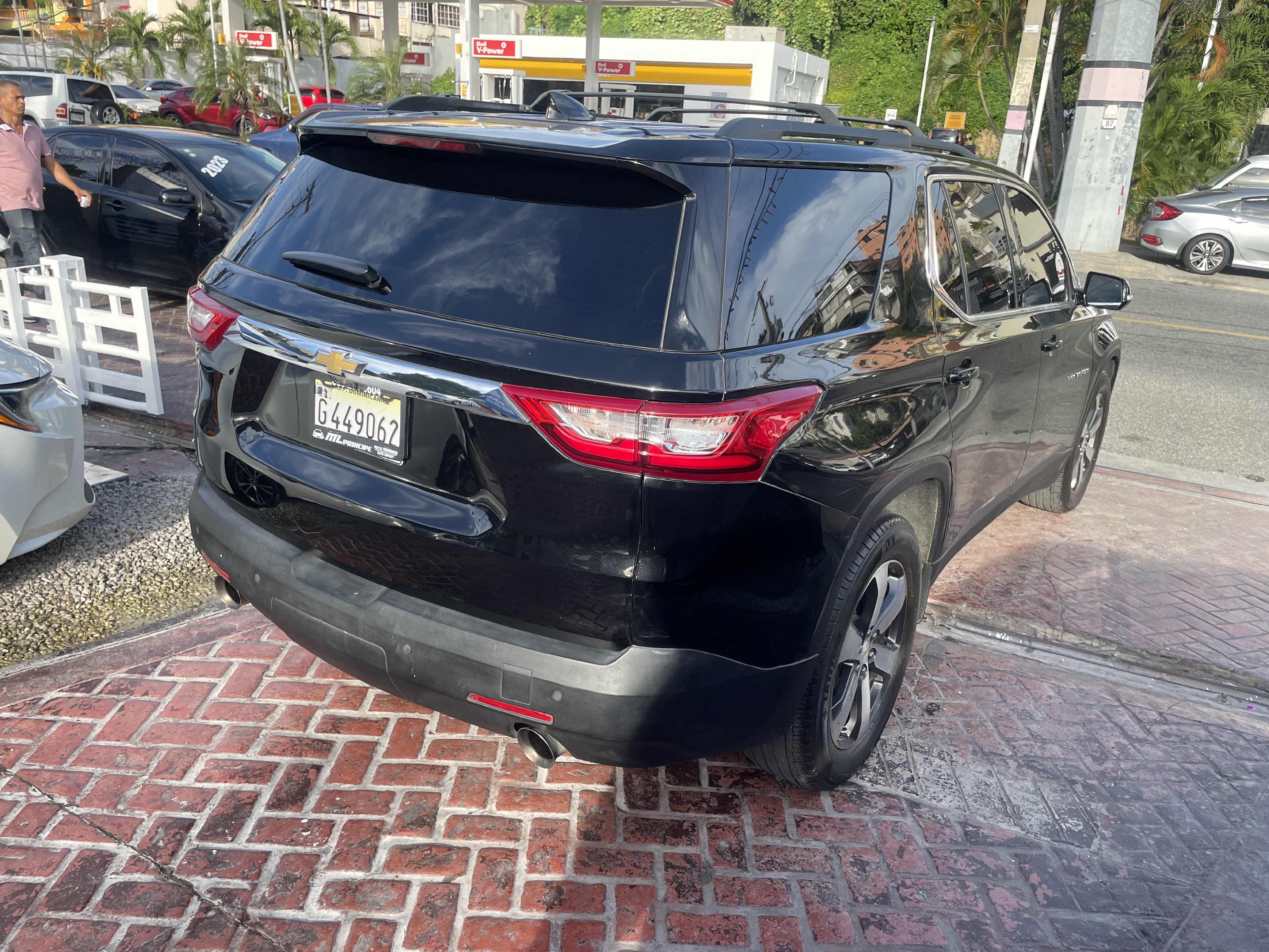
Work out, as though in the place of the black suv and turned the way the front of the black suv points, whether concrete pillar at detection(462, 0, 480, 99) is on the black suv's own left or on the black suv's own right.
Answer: on the black suv's own left

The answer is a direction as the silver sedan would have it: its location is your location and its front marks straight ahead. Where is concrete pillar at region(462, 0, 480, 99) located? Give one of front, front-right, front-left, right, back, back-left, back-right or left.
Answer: back

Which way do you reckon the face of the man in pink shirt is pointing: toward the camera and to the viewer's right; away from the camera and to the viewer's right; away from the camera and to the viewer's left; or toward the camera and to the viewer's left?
toward the camera and to the viewer's right

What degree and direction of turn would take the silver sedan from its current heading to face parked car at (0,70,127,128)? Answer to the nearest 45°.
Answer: approximately 180°

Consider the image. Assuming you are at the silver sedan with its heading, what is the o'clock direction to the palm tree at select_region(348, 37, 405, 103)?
The palm tree is roughly at 7 o'clock from the silver sedan.

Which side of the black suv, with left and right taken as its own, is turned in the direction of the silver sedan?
front

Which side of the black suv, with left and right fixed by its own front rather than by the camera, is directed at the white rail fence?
left

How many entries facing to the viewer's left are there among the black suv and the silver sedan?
0

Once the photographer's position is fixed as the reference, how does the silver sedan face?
facing to the right of the viewer

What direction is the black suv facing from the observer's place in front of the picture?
facing away from the viewer and to the right of the viewer

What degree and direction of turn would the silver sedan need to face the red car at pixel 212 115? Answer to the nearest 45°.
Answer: approximately 180°

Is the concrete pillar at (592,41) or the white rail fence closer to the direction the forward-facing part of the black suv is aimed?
the concrete pillar

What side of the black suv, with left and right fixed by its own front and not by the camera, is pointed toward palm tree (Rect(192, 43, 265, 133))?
left

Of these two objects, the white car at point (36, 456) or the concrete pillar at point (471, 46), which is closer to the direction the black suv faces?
the concrete pillar

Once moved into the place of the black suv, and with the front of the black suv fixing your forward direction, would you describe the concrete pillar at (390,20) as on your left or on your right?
on your left
